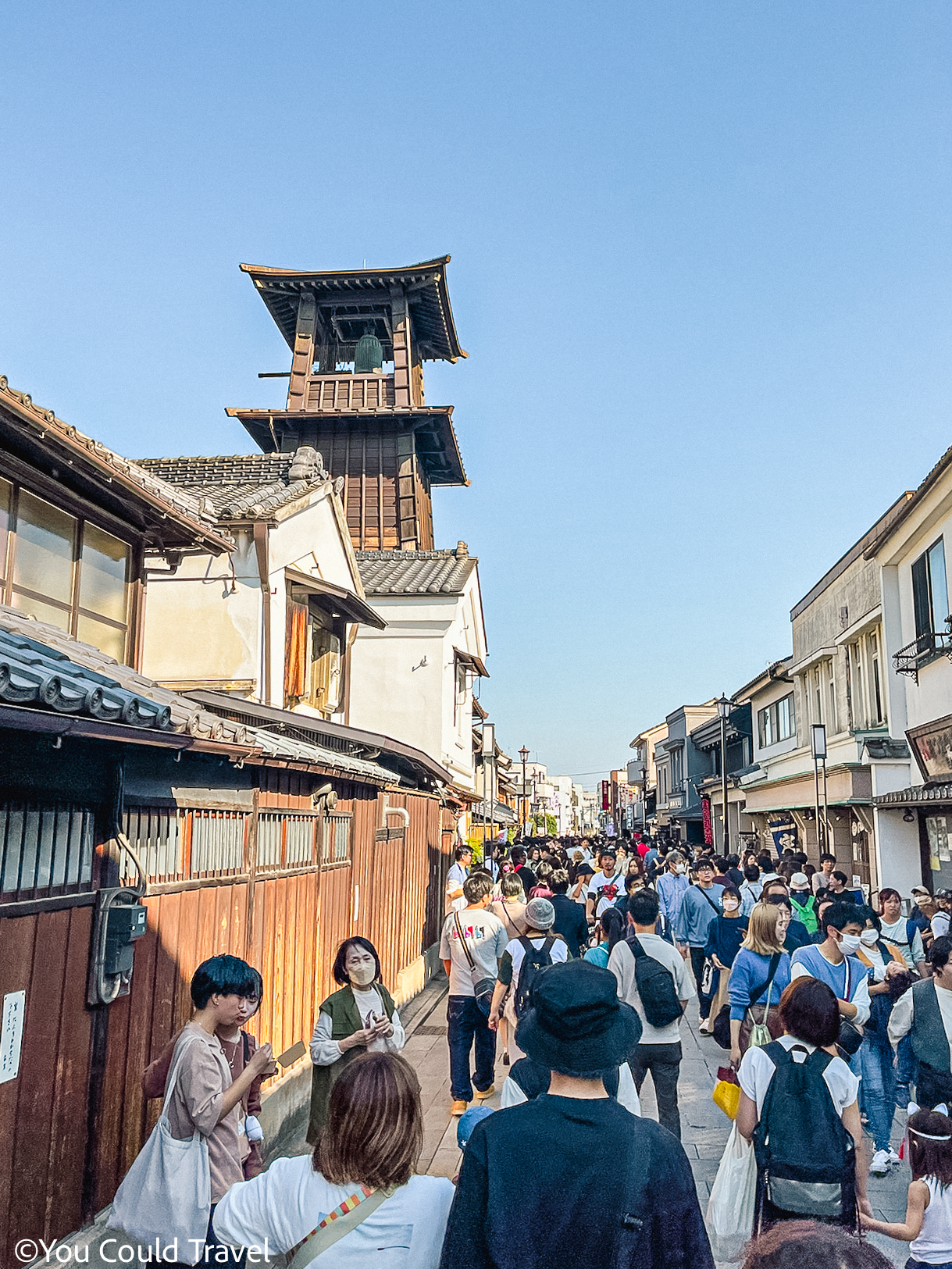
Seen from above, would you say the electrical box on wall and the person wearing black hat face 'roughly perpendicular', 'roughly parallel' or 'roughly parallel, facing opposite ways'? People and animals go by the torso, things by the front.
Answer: roughly perpendicular

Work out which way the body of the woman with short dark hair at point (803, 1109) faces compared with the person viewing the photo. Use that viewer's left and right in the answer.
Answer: facing away from the viewer

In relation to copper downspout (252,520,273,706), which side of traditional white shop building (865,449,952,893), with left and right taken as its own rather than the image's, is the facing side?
front

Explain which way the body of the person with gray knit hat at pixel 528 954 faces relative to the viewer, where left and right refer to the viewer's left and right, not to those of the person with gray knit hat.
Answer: facing away from the viewer

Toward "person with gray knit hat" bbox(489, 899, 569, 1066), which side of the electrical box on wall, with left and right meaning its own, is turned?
left

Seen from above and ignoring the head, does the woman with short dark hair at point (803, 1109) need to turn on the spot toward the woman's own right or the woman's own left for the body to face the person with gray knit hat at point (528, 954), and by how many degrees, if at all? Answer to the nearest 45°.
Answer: approximately 45° to the woman's own left

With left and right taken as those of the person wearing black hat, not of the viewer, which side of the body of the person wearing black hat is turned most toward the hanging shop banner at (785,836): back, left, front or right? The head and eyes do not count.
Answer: front

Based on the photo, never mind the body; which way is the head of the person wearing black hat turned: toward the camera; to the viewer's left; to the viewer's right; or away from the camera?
away from the camera

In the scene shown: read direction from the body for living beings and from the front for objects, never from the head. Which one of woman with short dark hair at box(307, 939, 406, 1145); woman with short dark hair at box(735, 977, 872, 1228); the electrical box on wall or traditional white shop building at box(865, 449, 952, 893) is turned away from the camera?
woman with short dark hair at box(735, 977, 872, 1228)

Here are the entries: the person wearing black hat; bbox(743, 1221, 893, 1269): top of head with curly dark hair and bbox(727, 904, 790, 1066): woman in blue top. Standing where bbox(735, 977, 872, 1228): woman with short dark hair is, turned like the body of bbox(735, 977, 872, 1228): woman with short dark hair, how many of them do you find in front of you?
1

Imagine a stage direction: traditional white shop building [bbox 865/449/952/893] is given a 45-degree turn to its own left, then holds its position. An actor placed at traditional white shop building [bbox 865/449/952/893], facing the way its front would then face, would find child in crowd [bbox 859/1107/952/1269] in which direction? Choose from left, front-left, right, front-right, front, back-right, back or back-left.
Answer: front

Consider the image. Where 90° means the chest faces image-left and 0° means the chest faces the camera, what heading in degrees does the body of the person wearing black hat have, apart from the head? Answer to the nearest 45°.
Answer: approximately 180°

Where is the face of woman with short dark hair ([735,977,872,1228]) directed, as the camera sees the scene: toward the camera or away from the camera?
away from the camera
